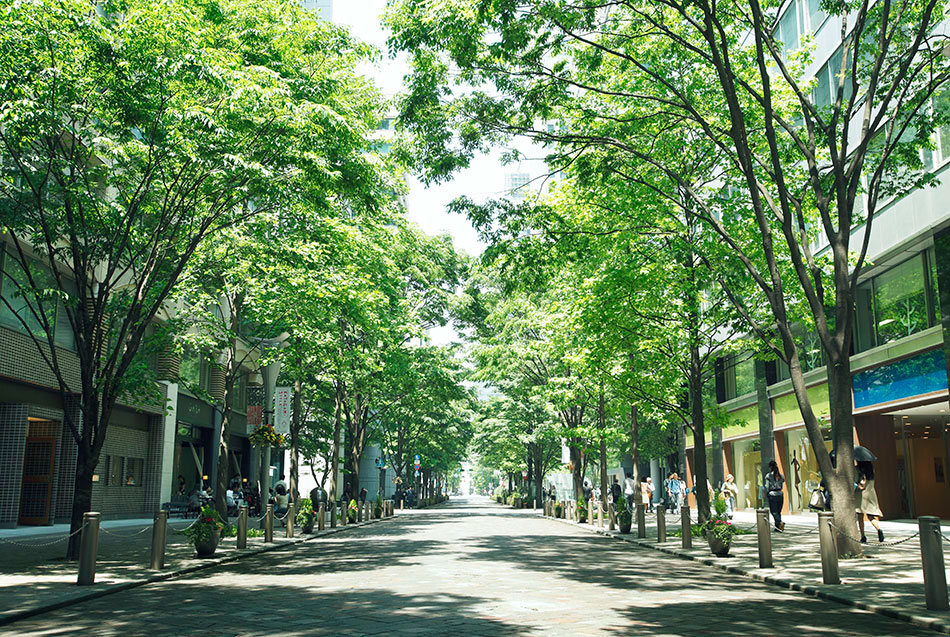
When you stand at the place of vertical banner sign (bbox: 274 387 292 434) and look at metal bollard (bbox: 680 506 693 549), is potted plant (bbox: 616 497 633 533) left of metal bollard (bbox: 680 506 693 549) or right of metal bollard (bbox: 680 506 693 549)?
left

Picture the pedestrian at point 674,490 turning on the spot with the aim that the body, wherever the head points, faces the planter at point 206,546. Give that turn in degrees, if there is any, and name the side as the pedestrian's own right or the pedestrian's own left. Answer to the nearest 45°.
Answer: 0° — they already face it

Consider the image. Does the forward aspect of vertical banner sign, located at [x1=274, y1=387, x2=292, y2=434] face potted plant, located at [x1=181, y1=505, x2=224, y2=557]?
yes

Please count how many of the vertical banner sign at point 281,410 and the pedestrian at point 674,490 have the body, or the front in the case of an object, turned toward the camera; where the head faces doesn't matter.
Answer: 2

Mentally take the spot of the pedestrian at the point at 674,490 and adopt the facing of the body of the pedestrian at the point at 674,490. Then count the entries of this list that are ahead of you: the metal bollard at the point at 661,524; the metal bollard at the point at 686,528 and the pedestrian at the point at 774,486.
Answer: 3

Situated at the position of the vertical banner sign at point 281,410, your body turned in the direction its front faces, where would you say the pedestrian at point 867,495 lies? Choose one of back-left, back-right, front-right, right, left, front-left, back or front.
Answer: front-left

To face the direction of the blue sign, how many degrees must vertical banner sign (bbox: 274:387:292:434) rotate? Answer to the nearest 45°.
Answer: approximately 90° to its left

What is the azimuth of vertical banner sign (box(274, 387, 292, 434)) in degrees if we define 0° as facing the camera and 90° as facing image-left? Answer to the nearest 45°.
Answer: approximately 0°

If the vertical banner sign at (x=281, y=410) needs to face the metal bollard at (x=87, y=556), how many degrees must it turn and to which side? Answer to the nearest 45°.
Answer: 0° — it already faces it

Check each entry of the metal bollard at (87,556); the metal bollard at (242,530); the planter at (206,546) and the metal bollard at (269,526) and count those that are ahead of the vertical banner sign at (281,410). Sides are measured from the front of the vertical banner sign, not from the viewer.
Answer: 4

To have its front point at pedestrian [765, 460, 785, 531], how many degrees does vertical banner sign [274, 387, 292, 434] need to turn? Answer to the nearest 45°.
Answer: approximately 45° to its left
